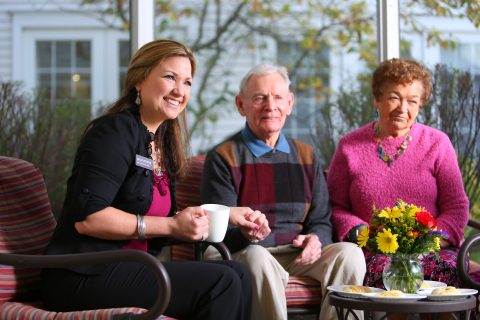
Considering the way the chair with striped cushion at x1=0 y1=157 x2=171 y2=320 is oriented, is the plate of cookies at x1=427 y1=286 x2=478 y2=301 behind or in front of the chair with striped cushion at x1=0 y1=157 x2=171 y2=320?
in front

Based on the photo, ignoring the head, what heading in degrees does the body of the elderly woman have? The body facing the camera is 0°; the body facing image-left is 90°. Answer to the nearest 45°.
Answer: approximately 0°

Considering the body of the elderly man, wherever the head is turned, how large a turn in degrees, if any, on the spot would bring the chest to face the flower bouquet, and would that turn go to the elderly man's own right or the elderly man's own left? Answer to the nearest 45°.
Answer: approximately 45° to the elderly man's own left

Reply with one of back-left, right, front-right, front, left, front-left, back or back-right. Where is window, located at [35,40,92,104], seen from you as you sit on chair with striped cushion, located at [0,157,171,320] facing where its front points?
left

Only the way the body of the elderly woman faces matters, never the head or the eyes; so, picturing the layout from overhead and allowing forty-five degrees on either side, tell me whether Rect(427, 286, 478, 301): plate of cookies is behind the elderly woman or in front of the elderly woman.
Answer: in front

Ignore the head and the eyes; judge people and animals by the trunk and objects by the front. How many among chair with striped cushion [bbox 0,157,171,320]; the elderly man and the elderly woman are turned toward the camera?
2

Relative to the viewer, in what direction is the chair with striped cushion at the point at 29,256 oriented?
to the viewer's right

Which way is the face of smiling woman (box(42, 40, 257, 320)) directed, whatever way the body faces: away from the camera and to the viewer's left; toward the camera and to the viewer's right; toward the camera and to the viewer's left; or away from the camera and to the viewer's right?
toward the camera and to the viewer's right

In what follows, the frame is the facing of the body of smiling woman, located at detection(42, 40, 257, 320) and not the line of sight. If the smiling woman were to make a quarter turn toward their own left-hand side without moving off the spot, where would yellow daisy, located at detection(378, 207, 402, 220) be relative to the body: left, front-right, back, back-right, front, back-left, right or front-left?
front-right

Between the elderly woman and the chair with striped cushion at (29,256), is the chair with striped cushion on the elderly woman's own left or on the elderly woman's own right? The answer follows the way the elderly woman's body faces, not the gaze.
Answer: on the elderly woman's own right

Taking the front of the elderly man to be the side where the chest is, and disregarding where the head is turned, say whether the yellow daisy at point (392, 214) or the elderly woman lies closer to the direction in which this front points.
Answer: the yellow daisy
